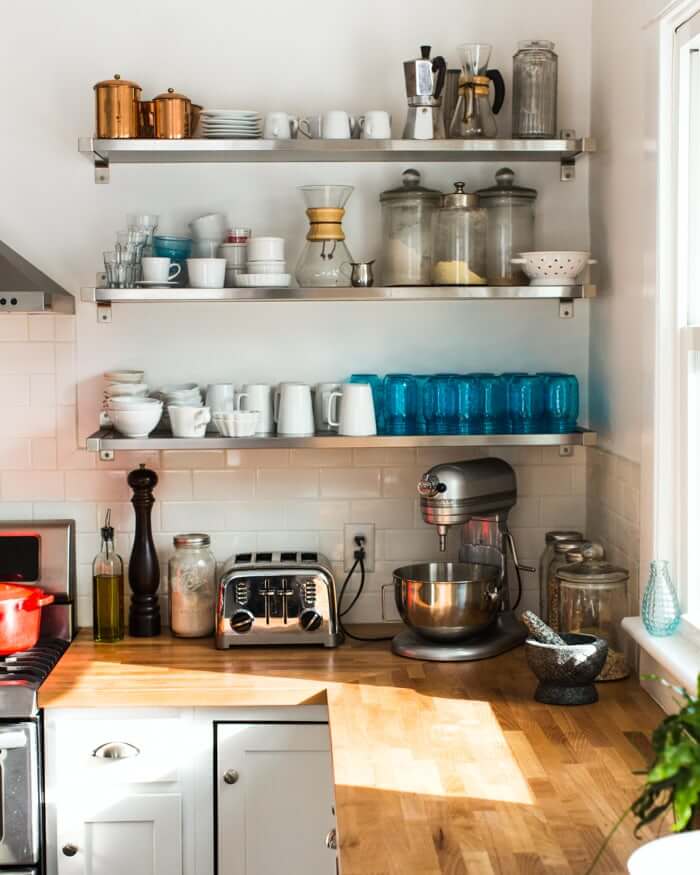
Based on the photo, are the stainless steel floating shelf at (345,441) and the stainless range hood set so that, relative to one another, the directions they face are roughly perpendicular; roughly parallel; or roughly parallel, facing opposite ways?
roughly parallel

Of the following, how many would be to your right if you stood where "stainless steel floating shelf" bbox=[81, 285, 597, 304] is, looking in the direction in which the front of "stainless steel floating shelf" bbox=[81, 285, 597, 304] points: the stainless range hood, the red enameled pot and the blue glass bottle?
2

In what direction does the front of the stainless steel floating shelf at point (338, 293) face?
toward the camera

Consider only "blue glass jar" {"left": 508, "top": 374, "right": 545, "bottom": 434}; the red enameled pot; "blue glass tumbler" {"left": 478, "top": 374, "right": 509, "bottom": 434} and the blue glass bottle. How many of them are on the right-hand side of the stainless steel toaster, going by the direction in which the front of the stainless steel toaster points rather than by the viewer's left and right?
1

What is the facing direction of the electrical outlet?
toward the camera

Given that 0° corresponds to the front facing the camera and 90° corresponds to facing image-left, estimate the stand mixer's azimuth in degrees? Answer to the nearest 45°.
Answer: approximately 45°

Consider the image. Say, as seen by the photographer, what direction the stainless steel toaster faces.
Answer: facing the viewer

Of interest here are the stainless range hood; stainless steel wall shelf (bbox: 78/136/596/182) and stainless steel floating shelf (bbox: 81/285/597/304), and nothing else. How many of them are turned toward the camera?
3

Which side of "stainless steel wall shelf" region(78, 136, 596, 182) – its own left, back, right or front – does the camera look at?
front

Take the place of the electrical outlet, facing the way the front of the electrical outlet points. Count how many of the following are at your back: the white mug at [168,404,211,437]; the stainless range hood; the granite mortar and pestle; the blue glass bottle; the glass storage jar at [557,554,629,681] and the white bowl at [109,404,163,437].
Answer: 0

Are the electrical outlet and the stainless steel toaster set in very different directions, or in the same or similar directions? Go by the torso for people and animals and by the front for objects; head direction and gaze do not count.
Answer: same or similar directions

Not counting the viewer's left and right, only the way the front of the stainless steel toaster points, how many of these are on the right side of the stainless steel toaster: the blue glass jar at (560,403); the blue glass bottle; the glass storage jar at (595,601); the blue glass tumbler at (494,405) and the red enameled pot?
1

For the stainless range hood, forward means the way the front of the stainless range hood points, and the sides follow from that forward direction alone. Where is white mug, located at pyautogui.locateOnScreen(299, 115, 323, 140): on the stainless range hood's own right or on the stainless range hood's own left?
on the stainless range hood's own left

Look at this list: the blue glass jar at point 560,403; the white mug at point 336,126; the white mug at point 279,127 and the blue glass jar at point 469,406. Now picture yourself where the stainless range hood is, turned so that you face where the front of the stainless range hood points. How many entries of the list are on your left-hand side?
4

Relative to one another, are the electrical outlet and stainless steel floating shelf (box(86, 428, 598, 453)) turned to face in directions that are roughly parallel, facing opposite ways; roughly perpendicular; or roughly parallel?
roughly parallel
